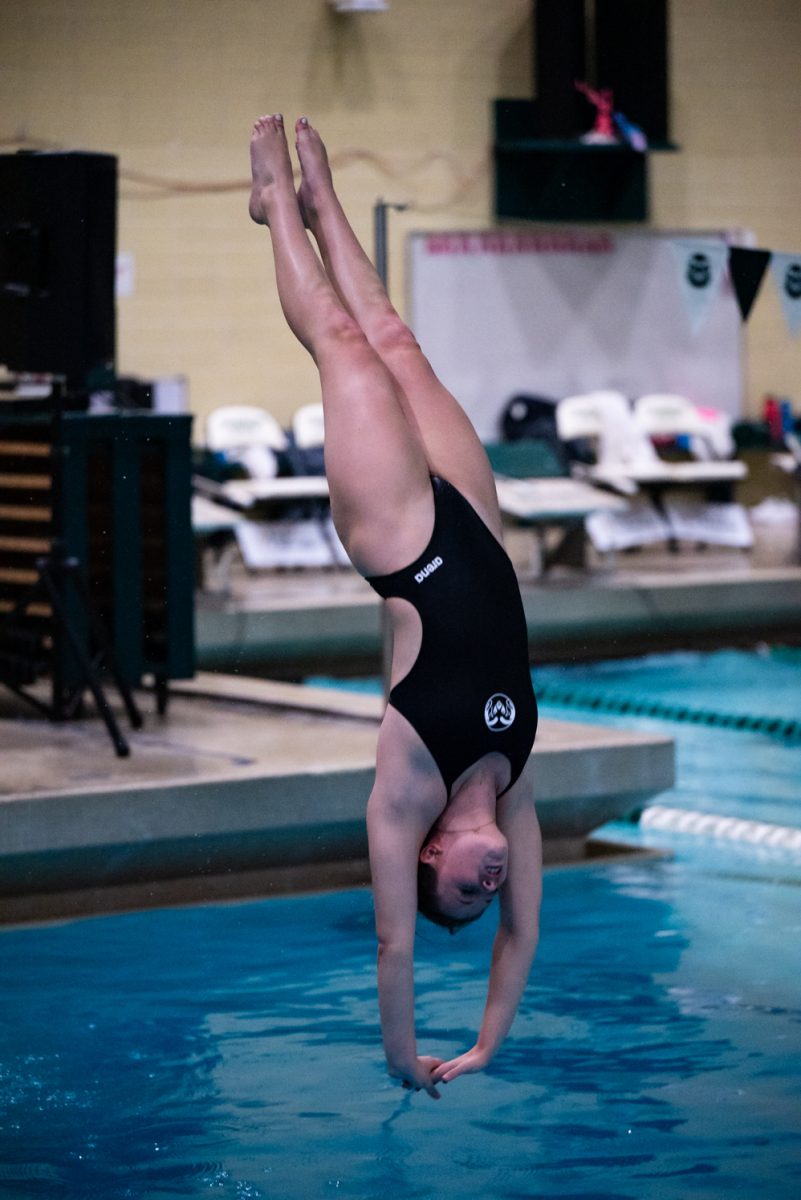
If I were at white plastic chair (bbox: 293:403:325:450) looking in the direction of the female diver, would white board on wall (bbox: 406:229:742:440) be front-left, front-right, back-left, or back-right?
back-left

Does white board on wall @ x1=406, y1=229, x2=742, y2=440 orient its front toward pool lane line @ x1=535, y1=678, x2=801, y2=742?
yes

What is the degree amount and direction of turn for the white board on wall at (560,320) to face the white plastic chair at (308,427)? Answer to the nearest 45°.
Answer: approximately 45° to its right

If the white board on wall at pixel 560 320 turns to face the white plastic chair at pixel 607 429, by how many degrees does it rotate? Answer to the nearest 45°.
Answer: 0° — it already faces it

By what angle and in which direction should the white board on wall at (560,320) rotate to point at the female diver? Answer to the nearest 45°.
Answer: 0° — it already faces them

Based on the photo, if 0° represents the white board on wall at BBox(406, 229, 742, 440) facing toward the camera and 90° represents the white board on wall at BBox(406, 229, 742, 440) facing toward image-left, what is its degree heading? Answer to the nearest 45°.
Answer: approximately 0°

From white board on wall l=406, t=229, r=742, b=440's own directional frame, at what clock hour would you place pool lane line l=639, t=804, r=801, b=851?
The pool lane line is roughly at 12 o'clock from the white board on wall.
